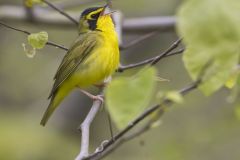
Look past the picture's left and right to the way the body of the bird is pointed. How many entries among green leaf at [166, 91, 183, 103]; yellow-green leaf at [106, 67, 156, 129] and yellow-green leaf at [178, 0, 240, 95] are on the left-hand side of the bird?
0

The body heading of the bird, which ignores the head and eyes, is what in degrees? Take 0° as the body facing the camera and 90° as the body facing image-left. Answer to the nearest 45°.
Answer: approximately 270°

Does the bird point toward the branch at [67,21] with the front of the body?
no
